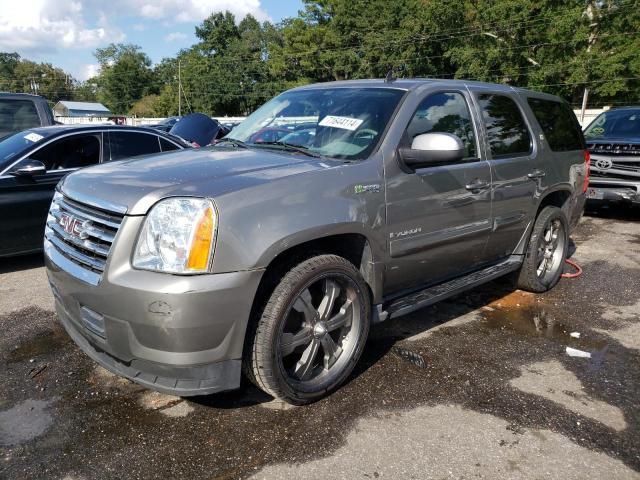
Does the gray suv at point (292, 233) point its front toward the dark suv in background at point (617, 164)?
no

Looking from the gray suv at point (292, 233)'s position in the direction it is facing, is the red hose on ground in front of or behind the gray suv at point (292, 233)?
behind

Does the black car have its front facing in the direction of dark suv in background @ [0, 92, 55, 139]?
no

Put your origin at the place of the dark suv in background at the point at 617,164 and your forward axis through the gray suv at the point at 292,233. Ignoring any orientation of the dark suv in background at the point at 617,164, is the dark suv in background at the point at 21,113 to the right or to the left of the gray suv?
right

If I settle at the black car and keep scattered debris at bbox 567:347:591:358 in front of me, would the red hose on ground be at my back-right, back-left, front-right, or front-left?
front-left

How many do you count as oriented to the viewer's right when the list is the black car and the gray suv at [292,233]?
0

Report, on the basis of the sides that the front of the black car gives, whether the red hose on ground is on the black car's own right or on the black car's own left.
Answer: on the black car's own left

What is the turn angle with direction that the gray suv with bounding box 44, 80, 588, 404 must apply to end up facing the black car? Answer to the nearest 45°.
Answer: approximately 90° to its right

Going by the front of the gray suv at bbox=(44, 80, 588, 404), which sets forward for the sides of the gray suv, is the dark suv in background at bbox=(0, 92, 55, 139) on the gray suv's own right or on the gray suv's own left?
on the gray suv's own right

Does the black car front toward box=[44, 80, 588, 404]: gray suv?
no

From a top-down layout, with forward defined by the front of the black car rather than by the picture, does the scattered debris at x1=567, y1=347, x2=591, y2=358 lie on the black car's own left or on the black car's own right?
on the black car's own left

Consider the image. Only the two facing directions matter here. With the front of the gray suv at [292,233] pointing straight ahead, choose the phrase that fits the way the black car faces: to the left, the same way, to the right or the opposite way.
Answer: the same way

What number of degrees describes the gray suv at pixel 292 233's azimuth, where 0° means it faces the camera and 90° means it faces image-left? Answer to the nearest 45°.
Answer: approximately 45°

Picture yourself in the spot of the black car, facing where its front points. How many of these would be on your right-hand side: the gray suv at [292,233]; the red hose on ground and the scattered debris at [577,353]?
0
